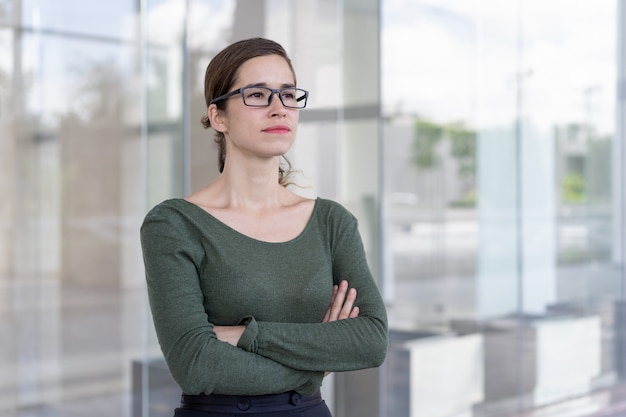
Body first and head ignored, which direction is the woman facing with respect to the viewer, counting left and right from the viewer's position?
facing the viewer and to the right of the viewer

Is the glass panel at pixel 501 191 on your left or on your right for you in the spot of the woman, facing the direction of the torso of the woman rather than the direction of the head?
on your left

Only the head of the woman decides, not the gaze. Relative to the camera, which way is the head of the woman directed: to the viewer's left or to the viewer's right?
to the viewer's right

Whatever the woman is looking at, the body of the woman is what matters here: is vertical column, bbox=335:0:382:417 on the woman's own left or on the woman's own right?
on the woman's own left

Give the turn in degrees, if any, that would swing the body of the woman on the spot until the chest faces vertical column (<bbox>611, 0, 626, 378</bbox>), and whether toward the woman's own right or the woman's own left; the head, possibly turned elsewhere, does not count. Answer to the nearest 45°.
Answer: approximately 90° to the woman's own left
